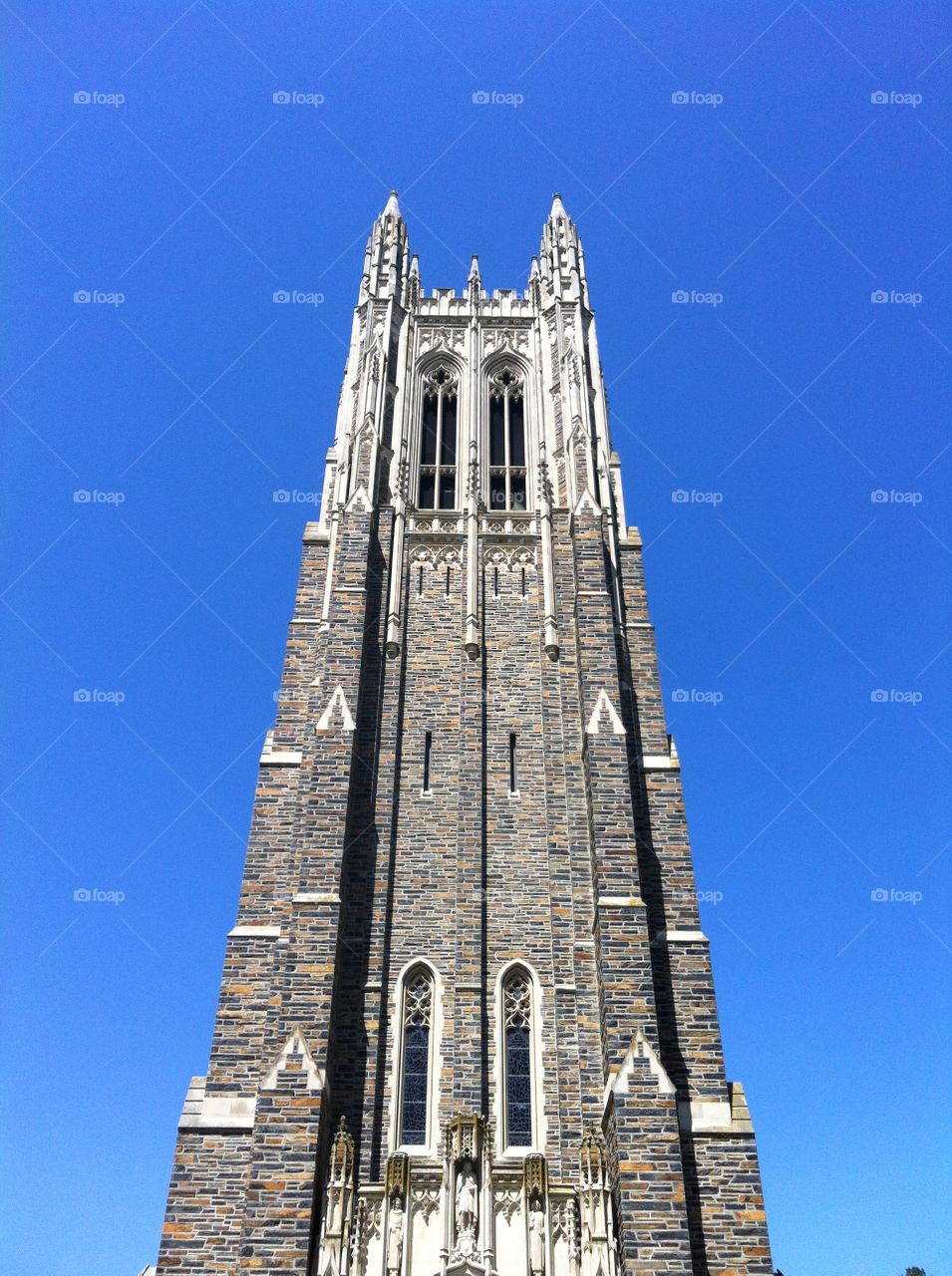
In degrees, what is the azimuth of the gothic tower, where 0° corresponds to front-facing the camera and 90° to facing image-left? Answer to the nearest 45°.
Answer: approximately 0°
